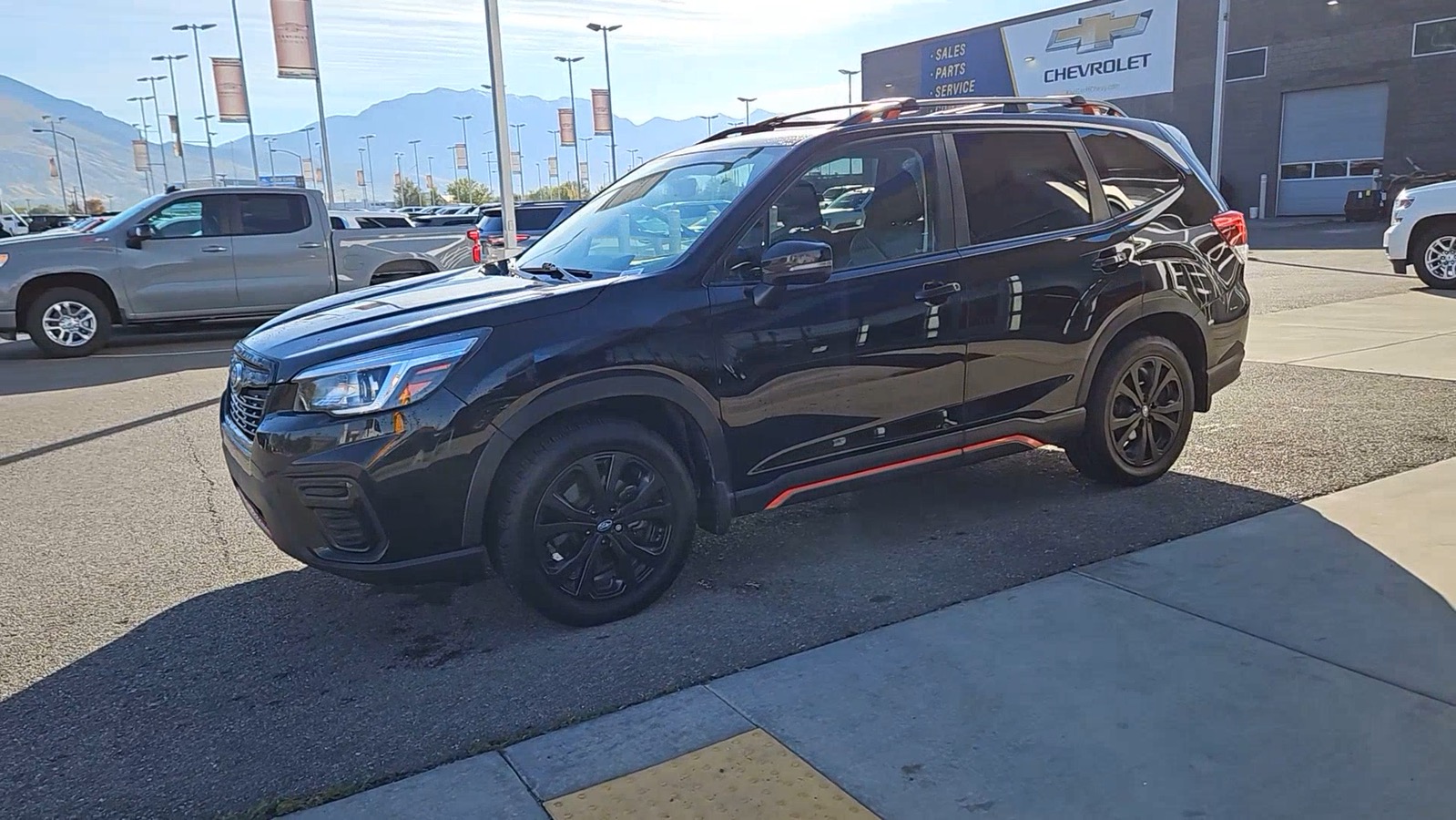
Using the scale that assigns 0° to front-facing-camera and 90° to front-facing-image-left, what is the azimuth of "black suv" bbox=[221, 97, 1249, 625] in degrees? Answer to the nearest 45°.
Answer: approximately 45°

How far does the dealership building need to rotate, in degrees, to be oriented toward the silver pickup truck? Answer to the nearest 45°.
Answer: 0° — it already faces it

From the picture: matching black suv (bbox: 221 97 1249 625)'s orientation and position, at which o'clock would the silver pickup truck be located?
The silver pickup truck is roughly at 3 o'clock from the black suv.

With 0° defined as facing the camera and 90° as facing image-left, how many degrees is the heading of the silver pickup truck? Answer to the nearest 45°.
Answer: approximately 90°

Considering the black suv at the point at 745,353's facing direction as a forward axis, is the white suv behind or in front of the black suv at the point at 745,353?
behind

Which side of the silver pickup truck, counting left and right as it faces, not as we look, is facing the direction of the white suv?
back

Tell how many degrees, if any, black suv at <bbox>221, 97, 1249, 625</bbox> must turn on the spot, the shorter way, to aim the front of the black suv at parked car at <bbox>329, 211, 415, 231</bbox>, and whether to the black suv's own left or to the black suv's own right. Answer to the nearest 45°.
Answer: approximately 90° to the black suv's own right

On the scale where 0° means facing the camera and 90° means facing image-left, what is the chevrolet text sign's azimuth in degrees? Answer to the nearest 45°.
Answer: approximately 45°

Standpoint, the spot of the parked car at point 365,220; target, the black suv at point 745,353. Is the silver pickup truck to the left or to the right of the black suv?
right

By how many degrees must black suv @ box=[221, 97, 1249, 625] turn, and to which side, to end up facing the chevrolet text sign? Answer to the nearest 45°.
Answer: approximately 135° to its right
